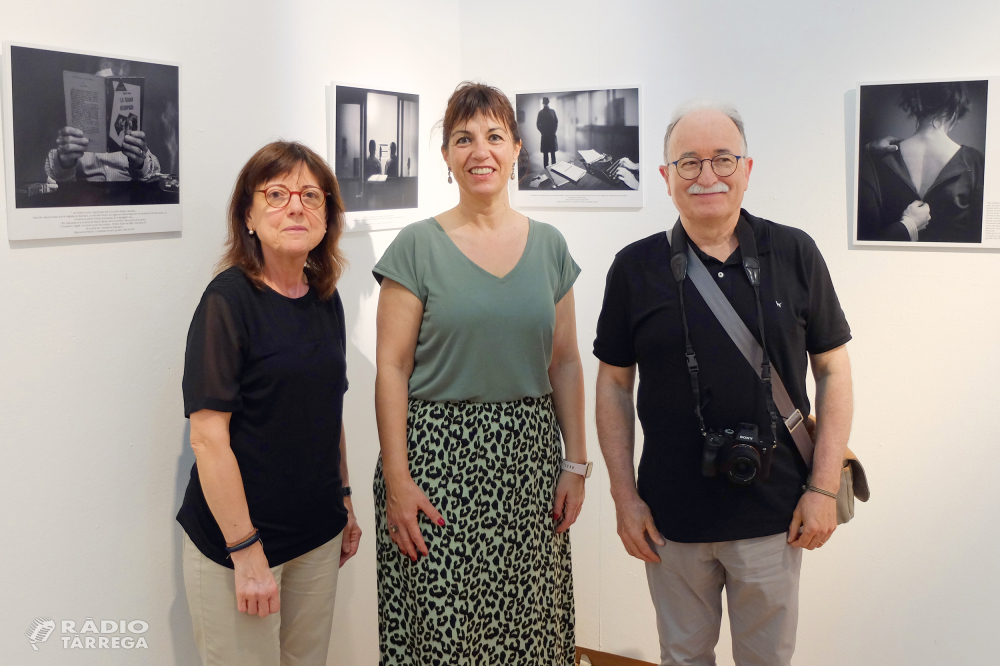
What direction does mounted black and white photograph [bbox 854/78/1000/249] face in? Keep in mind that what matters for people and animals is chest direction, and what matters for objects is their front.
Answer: toward the camera

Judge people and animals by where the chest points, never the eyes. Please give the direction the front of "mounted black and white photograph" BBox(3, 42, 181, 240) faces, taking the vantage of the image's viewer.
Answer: facing the viewer and to the right of the viewer

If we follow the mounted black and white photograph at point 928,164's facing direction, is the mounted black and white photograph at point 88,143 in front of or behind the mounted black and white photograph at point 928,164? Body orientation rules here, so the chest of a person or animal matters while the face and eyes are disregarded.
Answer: in front

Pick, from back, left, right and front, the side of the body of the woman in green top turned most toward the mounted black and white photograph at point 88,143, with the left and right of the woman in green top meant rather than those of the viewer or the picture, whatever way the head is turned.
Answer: right

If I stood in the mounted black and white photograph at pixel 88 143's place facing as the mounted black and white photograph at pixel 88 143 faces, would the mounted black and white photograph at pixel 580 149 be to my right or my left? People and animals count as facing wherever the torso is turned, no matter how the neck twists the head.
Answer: on my left

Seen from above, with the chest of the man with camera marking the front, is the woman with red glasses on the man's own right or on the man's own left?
on the man's own right

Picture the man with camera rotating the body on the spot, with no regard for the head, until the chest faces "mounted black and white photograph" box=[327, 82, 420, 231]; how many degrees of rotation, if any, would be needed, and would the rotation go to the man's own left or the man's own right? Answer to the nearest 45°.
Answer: approximately 135° to the man's own right

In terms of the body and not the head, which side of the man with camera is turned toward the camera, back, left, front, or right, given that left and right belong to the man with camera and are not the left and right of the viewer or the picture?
front

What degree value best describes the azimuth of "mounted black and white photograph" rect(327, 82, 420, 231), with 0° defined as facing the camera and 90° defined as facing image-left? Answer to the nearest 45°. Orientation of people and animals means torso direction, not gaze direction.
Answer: approximately 315°
